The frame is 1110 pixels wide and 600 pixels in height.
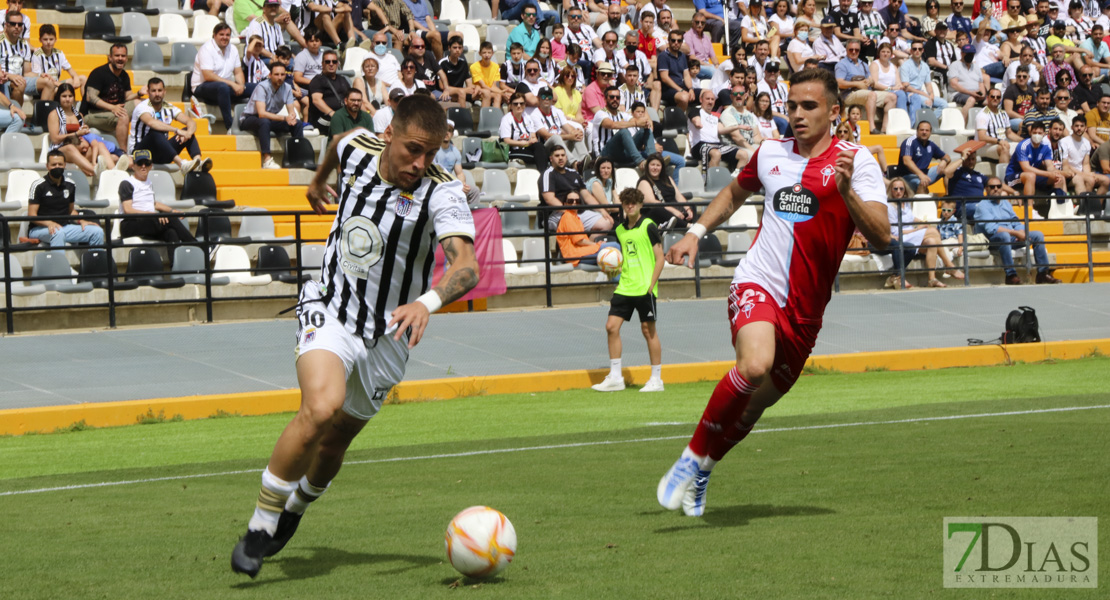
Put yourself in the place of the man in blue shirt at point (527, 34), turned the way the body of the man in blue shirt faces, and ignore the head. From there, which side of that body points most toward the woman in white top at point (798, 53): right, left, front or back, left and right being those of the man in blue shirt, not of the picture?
left

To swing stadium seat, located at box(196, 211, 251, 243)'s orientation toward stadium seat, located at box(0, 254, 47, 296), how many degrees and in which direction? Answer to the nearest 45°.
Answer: approximately 90° to its right

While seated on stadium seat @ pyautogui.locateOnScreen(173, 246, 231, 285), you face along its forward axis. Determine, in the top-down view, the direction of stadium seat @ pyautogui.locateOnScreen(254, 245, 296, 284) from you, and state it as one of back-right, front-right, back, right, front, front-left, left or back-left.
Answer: front-left

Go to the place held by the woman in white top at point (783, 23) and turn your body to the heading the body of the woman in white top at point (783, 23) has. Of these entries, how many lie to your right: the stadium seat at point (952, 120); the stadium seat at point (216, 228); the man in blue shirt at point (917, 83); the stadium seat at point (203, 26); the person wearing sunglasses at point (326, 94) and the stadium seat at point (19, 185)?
4

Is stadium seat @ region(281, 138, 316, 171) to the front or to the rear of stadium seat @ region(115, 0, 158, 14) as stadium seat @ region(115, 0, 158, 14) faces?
to the front

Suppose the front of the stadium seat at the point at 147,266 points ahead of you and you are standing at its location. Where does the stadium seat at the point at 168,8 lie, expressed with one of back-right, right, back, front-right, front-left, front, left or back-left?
back-left

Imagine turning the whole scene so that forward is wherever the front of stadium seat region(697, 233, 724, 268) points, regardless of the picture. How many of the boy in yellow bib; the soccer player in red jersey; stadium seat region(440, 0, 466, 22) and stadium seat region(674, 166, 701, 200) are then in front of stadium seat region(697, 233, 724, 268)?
2

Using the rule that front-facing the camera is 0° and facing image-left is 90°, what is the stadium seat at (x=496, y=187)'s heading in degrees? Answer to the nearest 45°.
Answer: approximately 315°

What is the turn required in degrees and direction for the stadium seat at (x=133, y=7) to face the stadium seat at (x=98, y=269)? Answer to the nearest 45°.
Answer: approximately 45° to its right

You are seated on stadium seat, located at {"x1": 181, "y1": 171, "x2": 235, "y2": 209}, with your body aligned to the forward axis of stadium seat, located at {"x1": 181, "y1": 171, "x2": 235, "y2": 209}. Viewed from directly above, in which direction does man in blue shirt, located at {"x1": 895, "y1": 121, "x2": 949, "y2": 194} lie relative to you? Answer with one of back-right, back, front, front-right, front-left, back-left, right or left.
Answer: front-left

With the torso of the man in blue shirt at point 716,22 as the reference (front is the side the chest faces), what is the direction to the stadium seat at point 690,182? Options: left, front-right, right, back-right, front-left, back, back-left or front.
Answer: front-right

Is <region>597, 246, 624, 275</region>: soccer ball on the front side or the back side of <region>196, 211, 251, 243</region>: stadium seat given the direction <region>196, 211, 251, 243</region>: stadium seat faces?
on the front side
